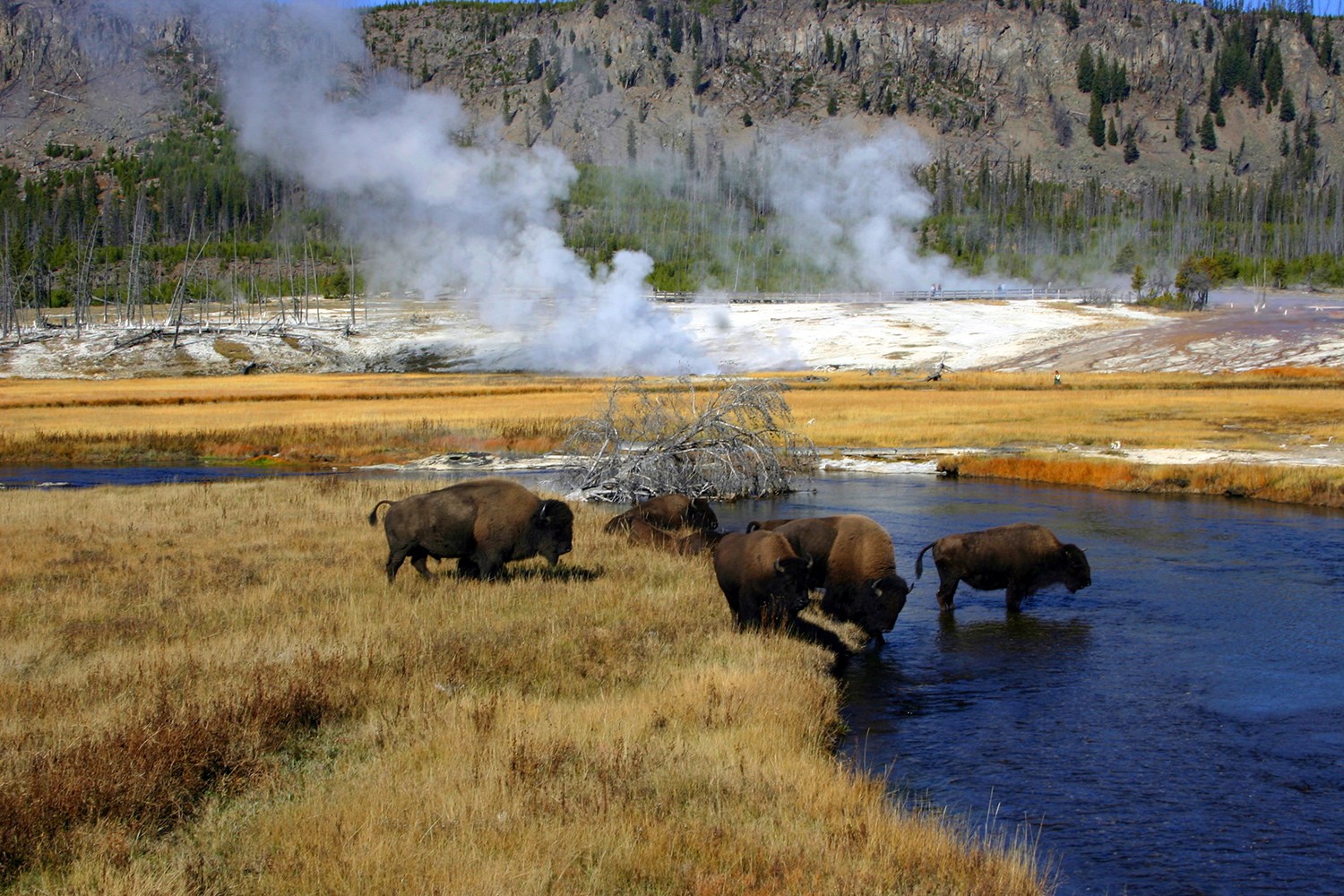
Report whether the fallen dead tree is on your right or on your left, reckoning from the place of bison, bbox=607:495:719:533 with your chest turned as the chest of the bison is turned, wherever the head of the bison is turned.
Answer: on your left

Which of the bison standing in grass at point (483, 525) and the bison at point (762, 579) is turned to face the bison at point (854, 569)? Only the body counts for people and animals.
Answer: the bison standing in grass

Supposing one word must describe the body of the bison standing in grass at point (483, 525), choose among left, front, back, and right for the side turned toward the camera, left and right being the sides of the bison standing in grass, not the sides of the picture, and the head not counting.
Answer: right

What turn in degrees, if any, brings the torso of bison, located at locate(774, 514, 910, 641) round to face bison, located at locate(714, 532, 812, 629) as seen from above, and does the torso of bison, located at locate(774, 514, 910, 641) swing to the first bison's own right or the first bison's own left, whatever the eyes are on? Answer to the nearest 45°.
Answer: approximately 90° to the first bison's own right

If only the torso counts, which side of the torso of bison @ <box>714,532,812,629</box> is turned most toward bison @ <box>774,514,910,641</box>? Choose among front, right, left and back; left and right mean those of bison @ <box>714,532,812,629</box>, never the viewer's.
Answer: left

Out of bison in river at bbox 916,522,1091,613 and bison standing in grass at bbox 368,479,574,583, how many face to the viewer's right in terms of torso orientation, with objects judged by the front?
2

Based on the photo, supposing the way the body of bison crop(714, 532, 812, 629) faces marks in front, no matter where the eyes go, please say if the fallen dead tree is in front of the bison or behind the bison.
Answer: behind

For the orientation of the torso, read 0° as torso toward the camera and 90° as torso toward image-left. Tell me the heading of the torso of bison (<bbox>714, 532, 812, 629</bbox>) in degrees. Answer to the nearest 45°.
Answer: approximately 315°

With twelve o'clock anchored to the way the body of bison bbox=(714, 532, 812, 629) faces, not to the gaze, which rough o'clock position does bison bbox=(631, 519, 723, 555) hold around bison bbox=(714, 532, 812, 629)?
bison bbox=(631, 519, 723, 555) is roughly at 7 o'clock from bison bbox=(714, 532, 812, 629).

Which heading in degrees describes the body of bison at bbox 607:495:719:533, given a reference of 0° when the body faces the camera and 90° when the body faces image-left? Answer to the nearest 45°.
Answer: approximately 270°

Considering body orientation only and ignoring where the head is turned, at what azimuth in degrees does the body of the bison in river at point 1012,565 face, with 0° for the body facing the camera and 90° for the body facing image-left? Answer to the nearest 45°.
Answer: approximately 270°

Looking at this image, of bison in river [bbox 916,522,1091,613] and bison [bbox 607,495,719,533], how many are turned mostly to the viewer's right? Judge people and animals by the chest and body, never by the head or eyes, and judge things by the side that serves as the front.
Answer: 2
